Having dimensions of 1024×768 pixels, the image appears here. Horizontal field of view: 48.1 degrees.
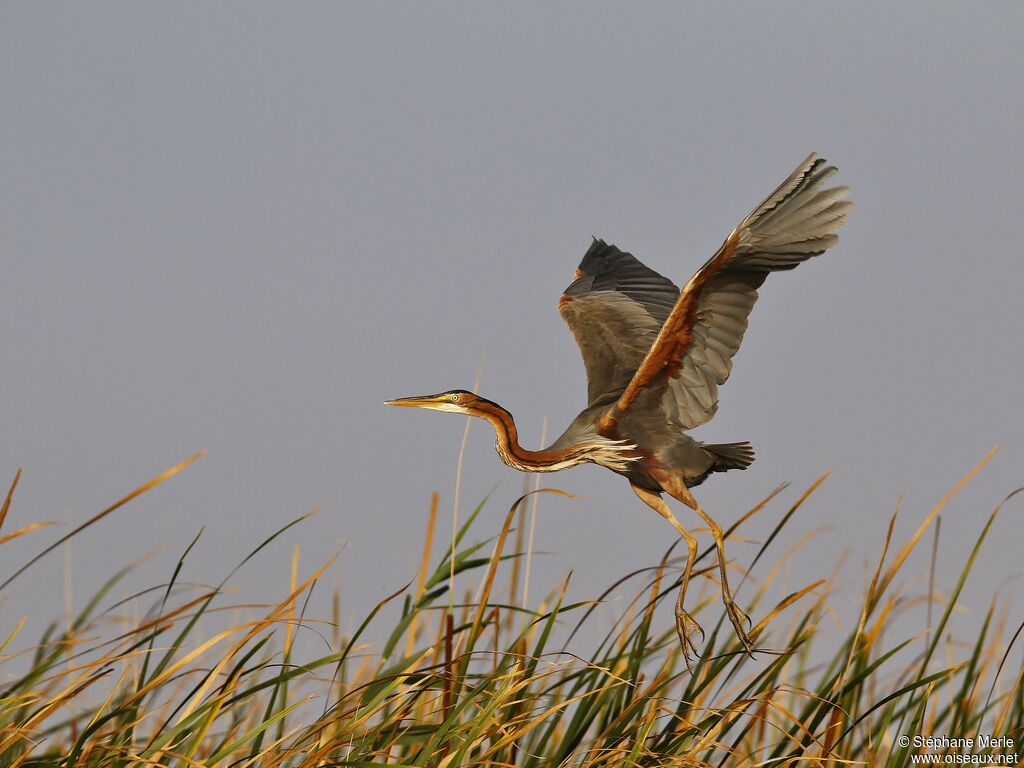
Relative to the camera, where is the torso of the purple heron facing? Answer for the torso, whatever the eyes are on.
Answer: to the viewer's left
